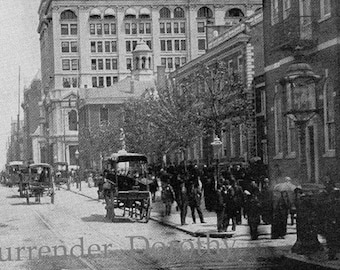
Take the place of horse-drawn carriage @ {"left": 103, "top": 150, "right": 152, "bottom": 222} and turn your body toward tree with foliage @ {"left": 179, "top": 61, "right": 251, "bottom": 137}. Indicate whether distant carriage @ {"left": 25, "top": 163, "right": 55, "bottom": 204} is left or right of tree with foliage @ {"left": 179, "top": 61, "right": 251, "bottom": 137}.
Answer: left

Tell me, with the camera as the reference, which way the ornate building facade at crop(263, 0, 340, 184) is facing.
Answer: facing the viewer and to the left of the viewer

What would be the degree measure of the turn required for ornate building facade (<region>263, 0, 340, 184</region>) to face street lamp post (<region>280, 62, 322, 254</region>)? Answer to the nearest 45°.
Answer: approximately 45° to its left

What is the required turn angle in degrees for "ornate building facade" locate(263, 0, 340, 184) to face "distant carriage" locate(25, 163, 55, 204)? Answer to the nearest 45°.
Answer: approximately 90° to its right
